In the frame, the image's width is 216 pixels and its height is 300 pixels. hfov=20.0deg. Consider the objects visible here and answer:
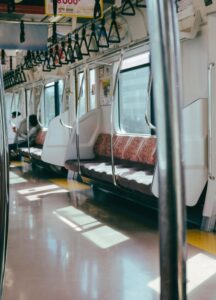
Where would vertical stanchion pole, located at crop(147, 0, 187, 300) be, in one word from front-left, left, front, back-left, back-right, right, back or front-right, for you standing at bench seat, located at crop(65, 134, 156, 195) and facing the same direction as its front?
front-left

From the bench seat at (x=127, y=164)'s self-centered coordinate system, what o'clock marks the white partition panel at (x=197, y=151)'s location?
The white partition panel is roughly at 10 o'clock from the bench seat.

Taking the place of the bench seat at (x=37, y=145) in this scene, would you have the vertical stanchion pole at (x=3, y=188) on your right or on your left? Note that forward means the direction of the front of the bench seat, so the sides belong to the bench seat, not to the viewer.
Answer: on your left

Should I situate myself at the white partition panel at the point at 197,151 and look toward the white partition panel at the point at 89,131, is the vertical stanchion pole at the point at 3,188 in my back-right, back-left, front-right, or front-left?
back-left

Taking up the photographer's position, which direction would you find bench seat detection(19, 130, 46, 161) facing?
facing to the left of the viewer

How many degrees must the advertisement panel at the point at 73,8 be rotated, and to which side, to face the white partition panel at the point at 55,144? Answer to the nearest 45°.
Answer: approximately 180°

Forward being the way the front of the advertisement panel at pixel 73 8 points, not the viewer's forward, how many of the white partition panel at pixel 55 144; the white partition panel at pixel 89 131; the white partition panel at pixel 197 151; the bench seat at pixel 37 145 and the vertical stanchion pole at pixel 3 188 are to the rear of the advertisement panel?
3

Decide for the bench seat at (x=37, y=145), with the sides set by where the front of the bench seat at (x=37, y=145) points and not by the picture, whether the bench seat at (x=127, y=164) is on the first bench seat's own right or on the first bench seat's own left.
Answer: on the first bench seat's own left

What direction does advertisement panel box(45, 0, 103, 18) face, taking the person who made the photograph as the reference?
facing the viewer

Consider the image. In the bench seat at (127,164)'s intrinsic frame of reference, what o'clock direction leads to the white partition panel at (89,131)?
The white partition panel is roughly at 4 o'clock from the bench seat.

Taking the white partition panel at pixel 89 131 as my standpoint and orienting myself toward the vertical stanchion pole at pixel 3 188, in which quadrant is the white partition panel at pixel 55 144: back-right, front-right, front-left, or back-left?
back-right
